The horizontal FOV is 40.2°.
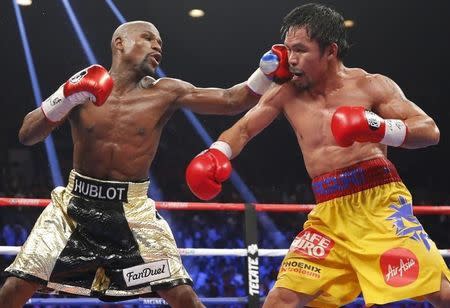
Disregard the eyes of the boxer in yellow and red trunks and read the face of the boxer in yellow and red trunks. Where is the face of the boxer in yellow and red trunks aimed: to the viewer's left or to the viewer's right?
to the viewer's left

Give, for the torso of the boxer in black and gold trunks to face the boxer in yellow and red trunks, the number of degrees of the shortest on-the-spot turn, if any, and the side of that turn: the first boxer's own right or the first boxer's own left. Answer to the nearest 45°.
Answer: approximately 45° to the first boxer's own left

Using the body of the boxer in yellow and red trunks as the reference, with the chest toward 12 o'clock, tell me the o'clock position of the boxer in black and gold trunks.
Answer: The boxer in black and gold trunks is roughly at 2 o'clock from the boxer in yellow and red trunks.

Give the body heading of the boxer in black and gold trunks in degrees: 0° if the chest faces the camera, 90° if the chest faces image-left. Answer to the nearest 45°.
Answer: approximately 0°

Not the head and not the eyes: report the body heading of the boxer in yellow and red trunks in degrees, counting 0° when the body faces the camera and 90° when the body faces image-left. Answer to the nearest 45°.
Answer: approximately 45°
